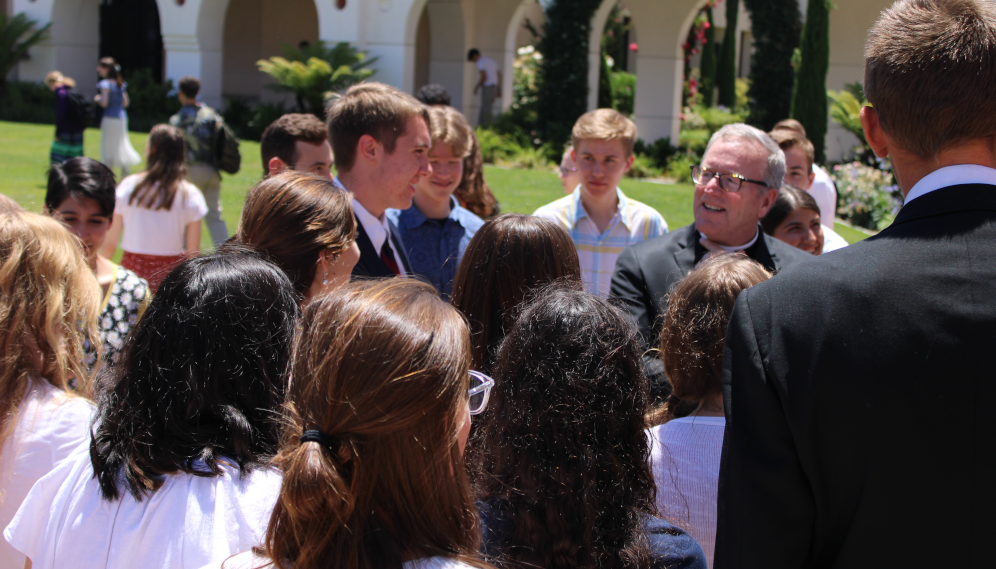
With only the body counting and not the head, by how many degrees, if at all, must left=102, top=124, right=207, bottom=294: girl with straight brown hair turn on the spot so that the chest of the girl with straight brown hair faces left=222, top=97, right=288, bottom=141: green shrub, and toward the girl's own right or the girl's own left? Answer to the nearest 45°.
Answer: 0° — they already face it

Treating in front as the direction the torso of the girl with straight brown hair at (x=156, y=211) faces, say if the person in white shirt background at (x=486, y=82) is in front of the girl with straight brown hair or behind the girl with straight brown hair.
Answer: in front

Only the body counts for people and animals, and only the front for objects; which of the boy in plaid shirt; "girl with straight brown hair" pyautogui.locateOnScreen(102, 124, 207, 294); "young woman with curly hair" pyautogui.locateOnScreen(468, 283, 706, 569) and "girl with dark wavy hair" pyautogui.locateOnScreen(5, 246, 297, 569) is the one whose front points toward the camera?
the boy in plaid shirt

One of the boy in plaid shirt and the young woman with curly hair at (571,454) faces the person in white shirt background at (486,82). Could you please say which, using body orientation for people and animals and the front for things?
the young woman with curly hair

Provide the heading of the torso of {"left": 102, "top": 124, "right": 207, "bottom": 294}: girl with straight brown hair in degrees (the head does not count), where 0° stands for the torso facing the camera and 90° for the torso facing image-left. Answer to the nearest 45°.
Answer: approximately 180°

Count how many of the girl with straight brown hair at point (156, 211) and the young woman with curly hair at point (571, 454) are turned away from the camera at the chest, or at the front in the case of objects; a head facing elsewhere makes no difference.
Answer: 2

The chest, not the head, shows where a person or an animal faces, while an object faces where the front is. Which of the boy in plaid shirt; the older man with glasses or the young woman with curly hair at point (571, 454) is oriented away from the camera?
the young woman with curly hair

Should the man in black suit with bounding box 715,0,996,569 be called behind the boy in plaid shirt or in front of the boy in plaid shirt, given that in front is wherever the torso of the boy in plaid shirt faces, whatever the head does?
in front

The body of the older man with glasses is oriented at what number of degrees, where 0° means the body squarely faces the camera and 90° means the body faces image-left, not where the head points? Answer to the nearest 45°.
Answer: approximately 45°

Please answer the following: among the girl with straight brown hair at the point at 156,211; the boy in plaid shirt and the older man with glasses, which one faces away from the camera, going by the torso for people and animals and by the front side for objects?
the girl with straight brown hair
